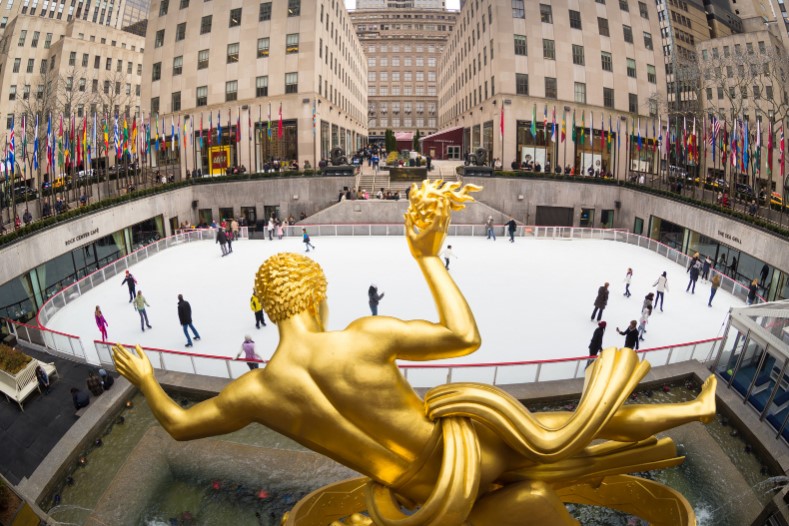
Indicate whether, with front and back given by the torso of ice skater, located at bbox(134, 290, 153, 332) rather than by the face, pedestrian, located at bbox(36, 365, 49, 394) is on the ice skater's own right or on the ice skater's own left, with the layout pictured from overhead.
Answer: on the ice skater's own right

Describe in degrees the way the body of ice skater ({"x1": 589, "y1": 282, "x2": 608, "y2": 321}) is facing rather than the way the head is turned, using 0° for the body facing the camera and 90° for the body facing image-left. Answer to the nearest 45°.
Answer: approximately 225°

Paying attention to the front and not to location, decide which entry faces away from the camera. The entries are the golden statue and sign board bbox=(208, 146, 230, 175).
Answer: the golden statue

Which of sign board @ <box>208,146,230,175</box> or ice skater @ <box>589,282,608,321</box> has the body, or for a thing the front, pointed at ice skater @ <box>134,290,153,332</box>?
the sign board

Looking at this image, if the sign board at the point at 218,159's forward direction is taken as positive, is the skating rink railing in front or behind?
in front

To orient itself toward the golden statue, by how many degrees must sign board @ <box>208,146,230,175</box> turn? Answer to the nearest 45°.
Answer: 0° — it already faces it

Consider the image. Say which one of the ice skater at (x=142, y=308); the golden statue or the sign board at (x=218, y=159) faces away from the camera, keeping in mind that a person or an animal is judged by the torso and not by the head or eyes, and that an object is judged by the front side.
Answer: the golden statue

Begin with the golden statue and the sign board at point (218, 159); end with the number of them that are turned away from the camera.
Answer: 1

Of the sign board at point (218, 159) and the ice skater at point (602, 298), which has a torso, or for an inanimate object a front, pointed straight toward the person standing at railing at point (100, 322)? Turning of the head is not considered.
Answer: the sign board

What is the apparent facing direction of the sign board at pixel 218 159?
toward the camera

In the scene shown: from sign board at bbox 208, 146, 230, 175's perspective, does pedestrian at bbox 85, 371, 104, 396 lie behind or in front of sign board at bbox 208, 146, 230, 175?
in front

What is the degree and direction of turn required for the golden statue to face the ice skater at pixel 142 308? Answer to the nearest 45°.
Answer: approximately 45° to its left

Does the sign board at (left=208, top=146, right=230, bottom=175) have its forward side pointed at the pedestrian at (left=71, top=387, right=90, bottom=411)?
yes

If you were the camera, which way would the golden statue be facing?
facing away from the viewer
